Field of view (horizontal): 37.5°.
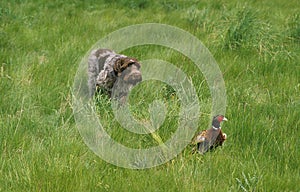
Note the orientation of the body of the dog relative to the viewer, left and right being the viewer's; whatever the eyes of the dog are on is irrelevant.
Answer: facing the viewer and to the right of the viewer

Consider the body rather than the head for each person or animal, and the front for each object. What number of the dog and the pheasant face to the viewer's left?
0

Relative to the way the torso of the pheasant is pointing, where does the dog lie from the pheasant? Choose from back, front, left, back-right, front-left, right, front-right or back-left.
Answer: left

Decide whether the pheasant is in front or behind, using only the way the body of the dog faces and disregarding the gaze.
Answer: in front

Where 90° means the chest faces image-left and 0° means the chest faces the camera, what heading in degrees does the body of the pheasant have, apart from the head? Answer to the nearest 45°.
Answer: approximately 225°
